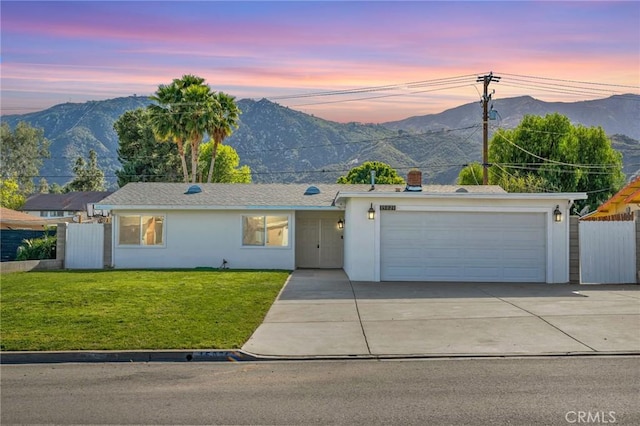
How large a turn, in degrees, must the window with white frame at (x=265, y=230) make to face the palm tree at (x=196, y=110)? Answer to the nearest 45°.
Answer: approximately 180°

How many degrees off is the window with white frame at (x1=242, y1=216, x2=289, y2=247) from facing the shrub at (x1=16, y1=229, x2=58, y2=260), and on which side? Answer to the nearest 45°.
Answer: approximately 90° to its right

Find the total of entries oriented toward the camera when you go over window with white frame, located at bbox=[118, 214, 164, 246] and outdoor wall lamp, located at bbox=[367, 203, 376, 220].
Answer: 2

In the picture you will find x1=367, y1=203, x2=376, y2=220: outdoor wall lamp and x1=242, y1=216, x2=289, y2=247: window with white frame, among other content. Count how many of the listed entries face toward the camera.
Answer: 2

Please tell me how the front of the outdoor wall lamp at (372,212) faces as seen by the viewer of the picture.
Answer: facing the viewer

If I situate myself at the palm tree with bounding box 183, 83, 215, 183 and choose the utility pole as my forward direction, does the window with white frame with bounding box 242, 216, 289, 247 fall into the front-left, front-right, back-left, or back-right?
front-right

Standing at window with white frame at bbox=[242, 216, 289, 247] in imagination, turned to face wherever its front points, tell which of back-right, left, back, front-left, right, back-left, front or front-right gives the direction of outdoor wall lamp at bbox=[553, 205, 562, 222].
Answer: front-left

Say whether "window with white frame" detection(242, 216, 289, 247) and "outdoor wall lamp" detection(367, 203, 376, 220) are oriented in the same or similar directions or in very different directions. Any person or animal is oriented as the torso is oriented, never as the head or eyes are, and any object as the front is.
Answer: same or similar directions

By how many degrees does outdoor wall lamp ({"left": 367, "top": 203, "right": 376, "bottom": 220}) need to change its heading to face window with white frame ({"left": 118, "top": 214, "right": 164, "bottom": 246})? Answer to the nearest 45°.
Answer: approximately 135° to its right

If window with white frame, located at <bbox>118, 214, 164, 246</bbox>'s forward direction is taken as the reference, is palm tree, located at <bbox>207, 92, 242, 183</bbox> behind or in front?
behind

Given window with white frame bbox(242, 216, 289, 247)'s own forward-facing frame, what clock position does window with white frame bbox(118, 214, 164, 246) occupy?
window with white frame bbox(118, 214, 164, 246) is roughly at 3 o'clock from window with white frame bbox(242, 216, 289, 247).

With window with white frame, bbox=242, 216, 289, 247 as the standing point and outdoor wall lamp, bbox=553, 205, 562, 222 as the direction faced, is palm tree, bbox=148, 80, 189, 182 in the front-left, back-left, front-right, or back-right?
back-left

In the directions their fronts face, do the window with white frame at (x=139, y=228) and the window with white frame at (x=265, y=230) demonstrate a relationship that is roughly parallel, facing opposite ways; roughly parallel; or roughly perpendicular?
roughly parallel

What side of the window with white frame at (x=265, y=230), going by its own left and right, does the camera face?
front
